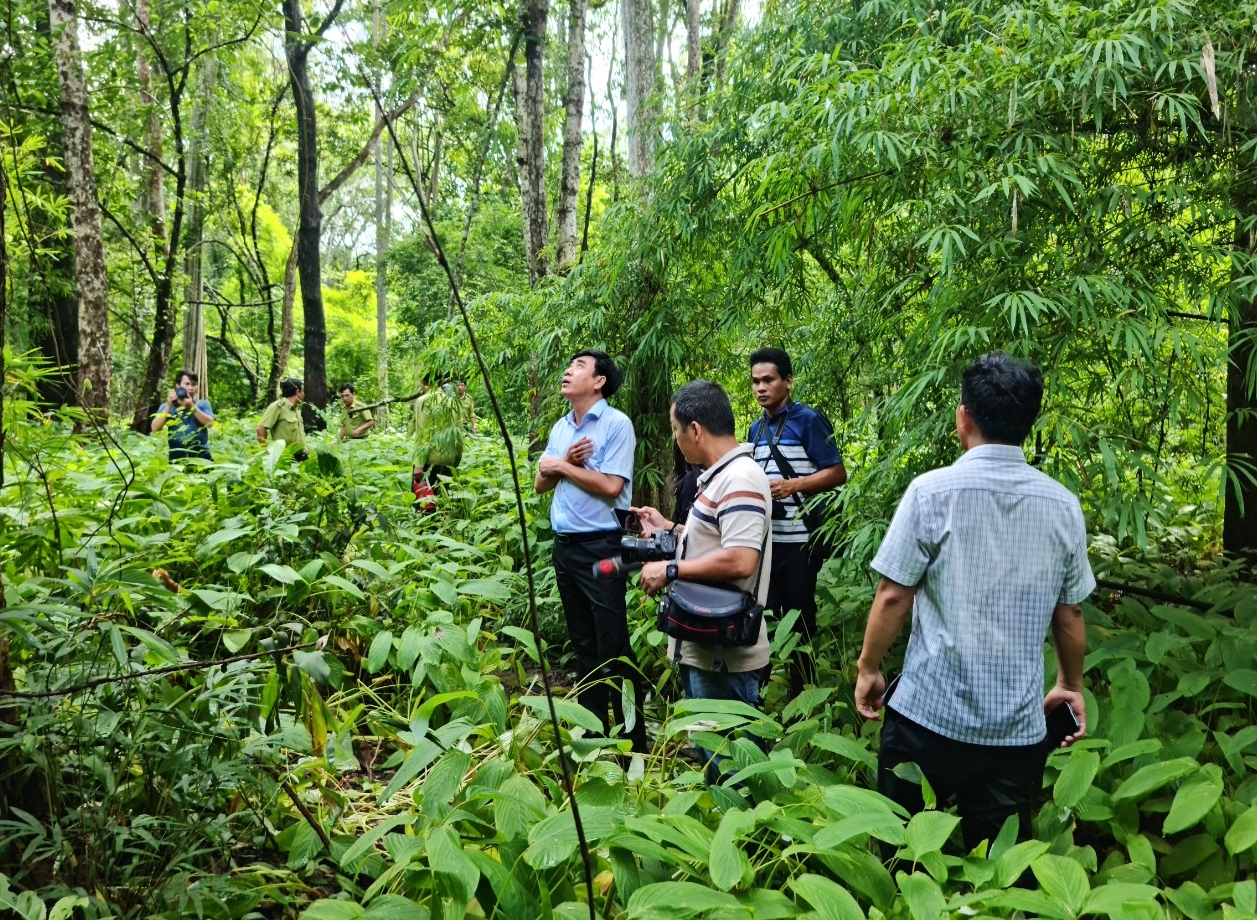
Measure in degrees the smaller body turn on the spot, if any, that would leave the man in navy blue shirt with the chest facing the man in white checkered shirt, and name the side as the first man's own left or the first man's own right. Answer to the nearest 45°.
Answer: approximately 45° to the first man's own left

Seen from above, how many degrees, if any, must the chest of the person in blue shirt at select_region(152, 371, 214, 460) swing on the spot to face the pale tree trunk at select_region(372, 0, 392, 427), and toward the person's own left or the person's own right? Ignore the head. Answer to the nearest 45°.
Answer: approximately 180°

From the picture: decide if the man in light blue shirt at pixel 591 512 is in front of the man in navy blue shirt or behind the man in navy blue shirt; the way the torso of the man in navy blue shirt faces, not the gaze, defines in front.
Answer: in front

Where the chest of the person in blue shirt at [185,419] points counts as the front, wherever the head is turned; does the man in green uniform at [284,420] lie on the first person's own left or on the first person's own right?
on the first person's own left

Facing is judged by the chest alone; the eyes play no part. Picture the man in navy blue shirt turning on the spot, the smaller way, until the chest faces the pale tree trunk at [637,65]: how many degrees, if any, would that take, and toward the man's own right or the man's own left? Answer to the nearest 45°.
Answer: approximately 135° to the man's own right

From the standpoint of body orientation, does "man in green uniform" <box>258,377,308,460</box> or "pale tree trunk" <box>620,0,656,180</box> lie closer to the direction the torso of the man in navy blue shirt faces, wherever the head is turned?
the man in green uniform

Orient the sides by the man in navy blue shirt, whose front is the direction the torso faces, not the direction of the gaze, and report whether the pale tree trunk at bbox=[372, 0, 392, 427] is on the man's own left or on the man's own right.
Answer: on the man's own right

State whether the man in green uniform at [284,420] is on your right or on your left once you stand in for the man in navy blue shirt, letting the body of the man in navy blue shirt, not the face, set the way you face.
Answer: on your right

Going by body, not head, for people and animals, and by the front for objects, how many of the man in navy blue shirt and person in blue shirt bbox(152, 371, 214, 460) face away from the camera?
0
